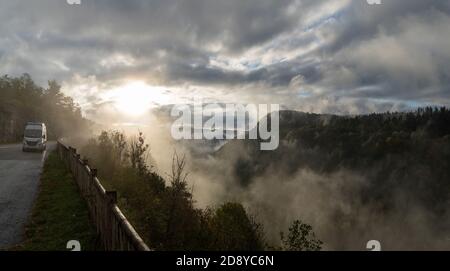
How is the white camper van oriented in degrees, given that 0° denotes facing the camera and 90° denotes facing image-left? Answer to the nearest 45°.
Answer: approximately 0°

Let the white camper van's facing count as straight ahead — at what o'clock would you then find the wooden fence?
The wooden fence is roughly at 12 o'clock from the white camper van.
